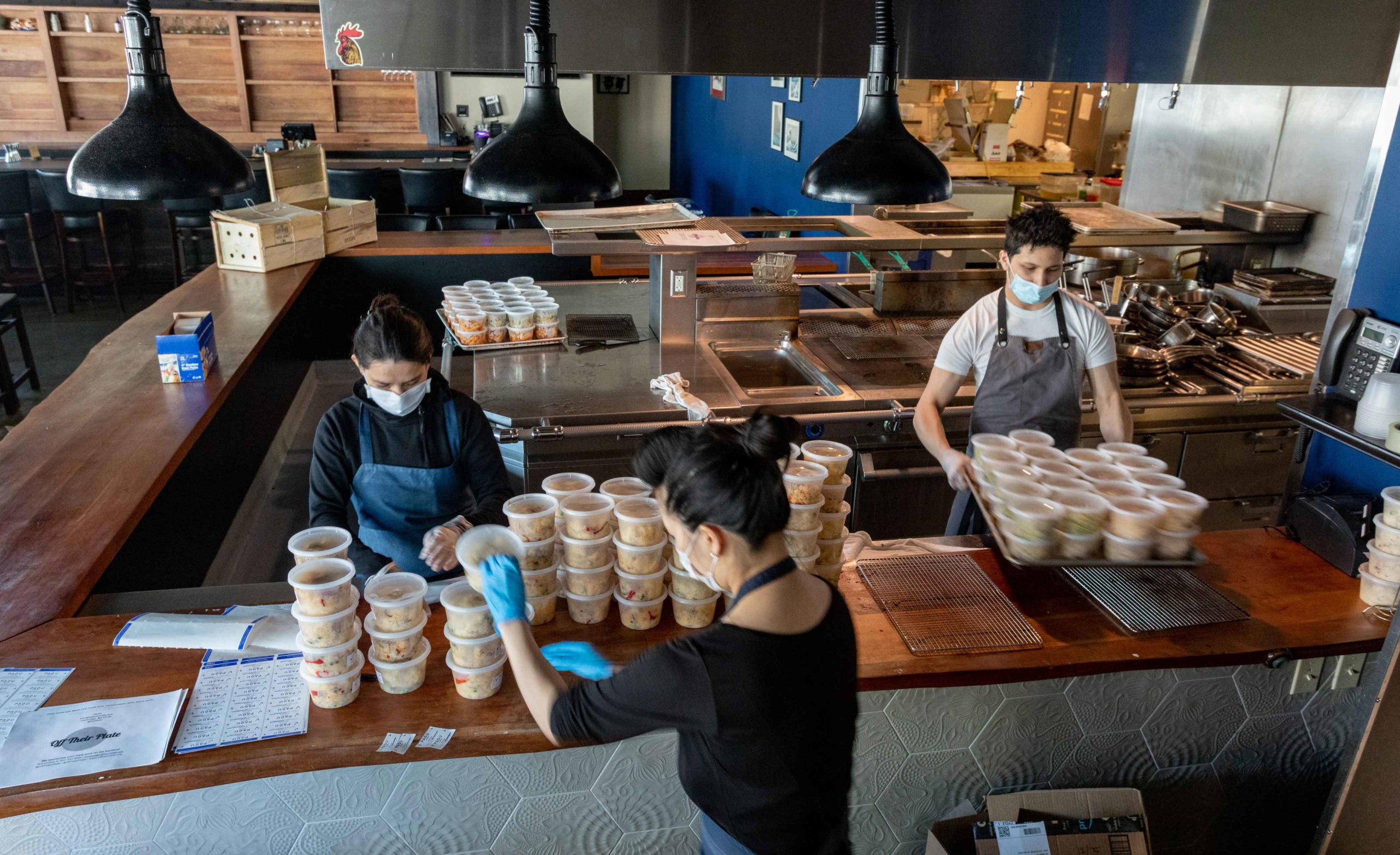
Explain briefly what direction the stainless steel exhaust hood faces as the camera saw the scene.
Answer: facing the viewer

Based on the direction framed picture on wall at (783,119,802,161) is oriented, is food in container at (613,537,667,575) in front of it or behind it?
in front

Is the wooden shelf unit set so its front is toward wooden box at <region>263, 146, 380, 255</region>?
yes

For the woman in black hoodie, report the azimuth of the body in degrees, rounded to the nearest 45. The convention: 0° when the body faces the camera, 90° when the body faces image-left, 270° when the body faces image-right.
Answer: approximately 0°

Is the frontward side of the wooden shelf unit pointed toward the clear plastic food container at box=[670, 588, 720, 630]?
yes

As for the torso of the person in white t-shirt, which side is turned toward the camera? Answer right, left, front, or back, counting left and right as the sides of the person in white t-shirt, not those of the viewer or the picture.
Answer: front

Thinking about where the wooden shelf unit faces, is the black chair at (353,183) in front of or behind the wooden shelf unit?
in front

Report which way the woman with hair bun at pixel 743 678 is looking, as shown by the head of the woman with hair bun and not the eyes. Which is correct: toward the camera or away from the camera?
away from the camera

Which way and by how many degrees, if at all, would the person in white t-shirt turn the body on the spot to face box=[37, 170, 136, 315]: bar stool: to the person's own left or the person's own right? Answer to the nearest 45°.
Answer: approximately 90° to the person's own right

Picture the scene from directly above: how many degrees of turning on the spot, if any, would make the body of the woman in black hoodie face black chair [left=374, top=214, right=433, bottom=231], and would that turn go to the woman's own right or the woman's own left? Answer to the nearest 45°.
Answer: approximately 180°

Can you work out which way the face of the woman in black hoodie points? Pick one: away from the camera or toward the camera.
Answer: toward the camera

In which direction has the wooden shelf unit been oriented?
toward the camera

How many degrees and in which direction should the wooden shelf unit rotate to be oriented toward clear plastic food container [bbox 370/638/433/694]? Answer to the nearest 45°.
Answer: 0° — it already faces it
